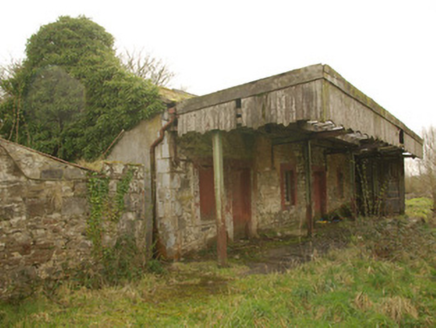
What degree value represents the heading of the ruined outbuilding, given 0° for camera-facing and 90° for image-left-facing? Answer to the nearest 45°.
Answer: approximately 315°

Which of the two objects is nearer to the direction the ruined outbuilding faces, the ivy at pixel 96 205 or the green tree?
the ivy

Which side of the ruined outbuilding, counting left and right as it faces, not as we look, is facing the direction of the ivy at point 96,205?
right

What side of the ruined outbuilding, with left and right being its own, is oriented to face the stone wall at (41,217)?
right

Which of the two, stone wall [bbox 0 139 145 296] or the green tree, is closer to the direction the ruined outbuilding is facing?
the stone wall

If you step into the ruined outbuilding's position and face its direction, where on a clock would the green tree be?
The green tree is roughly at 5 o'clock from the ruined outbuilding.

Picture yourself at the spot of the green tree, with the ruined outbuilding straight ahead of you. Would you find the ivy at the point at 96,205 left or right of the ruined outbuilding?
right
